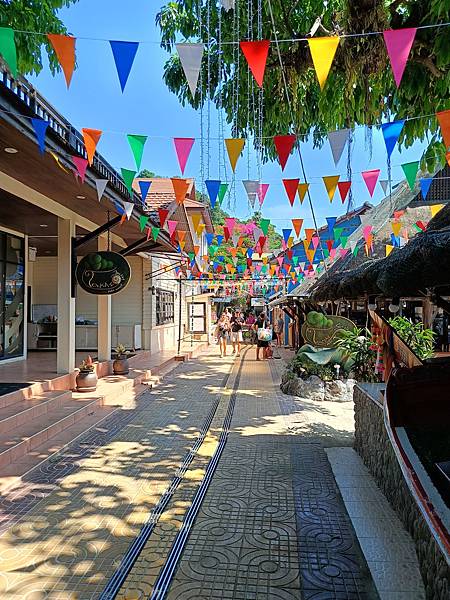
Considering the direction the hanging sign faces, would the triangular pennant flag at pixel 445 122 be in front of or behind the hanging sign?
in front

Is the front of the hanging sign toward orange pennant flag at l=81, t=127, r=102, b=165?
yes

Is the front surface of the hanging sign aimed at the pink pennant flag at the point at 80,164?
yes

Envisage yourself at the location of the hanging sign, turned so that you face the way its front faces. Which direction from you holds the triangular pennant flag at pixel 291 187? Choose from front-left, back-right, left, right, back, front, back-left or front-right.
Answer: front-left

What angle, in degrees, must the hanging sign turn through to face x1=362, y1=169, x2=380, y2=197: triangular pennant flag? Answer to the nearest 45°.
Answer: approximately 45° to its left

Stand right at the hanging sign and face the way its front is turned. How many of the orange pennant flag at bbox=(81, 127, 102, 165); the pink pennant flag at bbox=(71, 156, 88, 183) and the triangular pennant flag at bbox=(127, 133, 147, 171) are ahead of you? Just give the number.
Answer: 3

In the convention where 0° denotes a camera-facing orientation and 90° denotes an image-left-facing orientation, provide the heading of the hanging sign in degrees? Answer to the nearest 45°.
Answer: approximately 0°

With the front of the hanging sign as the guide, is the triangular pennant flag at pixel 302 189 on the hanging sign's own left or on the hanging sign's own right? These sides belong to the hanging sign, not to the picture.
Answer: on the hanging sign's own left
